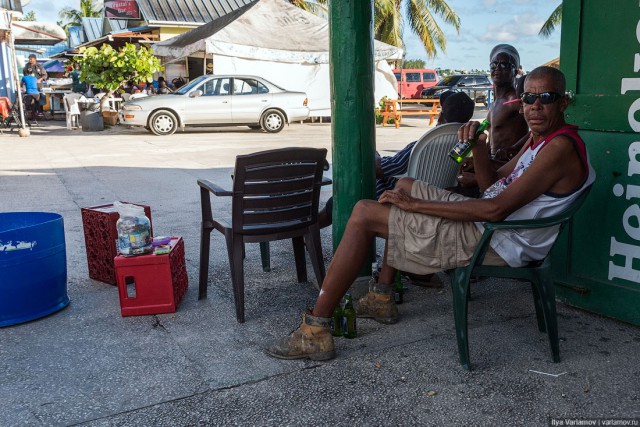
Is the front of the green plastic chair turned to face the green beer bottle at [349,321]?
yes

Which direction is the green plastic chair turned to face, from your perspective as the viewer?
facing to the left of the viewer

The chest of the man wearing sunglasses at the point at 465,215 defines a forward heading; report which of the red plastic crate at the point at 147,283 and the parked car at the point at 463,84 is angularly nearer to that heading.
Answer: the red plastic crate

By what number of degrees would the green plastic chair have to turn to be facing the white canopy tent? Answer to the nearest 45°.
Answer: approximately 45° to its right

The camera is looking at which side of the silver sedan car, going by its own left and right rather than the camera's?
left

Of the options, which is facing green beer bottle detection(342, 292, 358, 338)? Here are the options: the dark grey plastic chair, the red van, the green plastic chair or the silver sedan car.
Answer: the green plastic chair

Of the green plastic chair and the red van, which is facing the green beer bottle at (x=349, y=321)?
the green plastic chair

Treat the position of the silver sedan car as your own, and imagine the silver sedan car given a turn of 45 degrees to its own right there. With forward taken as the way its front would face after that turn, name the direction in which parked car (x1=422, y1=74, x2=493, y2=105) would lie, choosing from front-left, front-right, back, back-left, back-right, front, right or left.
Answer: right

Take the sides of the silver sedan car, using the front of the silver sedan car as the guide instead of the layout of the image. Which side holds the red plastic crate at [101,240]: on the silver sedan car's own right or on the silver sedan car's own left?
on the silver sedan car's own left

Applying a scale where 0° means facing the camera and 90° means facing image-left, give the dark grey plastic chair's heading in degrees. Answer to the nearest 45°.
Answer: approximately 135°
